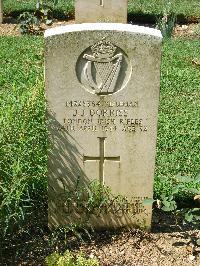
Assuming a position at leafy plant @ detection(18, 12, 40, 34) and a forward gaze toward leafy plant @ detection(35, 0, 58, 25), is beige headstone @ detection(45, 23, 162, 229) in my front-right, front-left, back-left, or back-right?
back-right

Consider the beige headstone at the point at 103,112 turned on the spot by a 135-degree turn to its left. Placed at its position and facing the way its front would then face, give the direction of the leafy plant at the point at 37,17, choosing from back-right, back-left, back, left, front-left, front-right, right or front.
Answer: front-left

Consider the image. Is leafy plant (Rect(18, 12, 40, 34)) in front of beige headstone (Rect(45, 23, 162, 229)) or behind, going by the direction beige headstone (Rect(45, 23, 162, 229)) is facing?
behind

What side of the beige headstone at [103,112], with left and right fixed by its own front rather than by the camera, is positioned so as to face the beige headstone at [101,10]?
back

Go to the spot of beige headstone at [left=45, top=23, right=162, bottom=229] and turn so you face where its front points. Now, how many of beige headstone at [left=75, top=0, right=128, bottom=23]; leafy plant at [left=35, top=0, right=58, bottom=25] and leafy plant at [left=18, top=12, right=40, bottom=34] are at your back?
3

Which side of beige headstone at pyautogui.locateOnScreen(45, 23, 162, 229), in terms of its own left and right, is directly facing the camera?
front

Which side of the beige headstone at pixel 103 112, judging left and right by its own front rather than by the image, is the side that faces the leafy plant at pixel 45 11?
back

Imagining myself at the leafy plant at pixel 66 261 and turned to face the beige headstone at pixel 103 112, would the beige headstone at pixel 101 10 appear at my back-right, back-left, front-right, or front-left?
front-left

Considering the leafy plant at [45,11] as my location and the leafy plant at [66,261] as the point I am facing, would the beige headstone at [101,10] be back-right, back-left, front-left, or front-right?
front-left

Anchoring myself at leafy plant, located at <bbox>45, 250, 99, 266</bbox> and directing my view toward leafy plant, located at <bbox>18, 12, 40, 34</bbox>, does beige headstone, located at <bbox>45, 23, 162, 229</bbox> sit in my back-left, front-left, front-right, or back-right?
front-right
